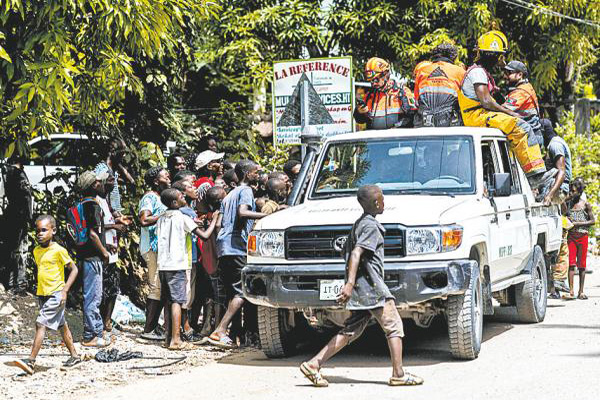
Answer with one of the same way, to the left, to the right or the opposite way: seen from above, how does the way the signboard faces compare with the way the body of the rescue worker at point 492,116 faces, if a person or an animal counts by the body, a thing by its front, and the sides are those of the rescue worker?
to the right

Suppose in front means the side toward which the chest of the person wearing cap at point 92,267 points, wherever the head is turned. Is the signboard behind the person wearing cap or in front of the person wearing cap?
in front

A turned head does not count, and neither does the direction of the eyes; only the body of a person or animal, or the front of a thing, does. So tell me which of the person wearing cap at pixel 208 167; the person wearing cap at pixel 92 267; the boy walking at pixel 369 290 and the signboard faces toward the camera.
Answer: the signboard

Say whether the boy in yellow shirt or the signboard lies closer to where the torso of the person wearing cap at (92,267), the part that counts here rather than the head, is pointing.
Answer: the signboard

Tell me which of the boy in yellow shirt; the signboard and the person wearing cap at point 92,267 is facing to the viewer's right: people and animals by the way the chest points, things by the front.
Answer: the person wearing cap

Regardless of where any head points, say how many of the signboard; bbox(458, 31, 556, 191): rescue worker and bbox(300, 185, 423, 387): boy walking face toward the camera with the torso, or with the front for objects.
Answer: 1

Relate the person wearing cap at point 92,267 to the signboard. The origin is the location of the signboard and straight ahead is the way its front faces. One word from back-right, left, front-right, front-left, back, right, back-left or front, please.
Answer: front-right

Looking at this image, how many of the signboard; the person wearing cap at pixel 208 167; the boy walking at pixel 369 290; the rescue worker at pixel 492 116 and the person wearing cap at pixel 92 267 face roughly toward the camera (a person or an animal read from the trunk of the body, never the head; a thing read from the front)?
1

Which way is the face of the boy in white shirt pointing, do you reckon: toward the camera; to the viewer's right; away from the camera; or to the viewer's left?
to the viewer's right

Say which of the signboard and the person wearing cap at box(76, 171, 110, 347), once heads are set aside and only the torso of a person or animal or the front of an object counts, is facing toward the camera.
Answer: the signboard

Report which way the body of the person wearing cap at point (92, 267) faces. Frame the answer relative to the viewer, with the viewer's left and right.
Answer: facing to the right of the viewer

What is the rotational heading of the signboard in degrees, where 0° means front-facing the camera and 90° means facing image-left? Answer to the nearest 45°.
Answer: approximately 0°

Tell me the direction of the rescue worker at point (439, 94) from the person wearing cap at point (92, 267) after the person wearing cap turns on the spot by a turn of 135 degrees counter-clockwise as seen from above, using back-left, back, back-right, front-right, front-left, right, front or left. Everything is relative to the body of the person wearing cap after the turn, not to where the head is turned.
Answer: back-right

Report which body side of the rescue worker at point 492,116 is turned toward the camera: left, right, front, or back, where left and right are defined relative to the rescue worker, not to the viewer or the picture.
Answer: right
